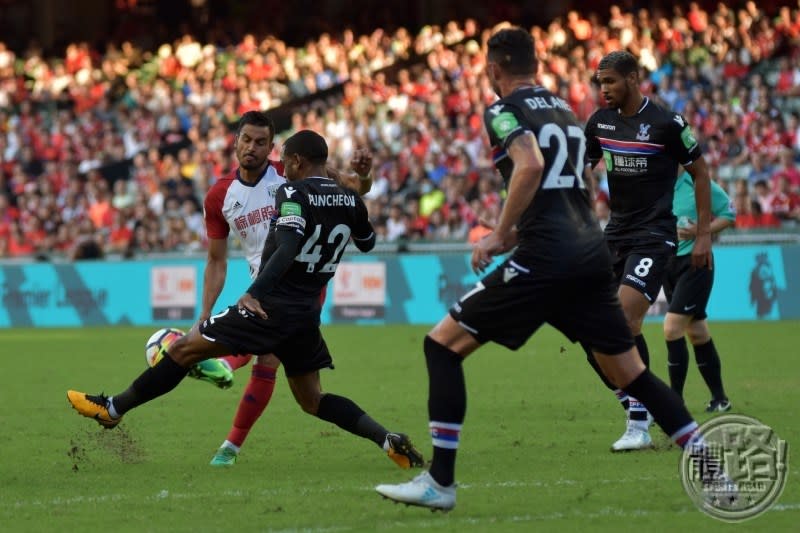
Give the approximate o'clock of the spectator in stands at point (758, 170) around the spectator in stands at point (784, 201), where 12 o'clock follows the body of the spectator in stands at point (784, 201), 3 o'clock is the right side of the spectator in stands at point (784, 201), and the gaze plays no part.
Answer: the spectator in stands at point (758, 170) is roughly at 5 o'clock from the spectator in stands at point (784, 201).

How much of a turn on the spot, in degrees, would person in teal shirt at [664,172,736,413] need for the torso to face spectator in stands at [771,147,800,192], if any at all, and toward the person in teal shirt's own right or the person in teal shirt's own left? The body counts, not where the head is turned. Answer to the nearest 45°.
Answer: approximately 180°

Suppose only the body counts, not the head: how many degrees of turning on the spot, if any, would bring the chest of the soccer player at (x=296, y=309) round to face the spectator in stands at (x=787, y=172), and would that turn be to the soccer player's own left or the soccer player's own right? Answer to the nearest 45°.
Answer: approximately 90° to the soccer player's own right

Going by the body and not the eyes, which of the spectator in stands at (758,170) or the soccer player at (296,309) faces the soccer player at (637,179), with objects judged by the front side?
the spectator in stands

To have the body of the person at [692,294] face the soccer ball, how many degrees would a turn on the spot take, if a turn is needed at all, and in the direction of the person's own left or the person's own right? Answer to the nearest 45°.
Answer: approximately 45° to the person's own right

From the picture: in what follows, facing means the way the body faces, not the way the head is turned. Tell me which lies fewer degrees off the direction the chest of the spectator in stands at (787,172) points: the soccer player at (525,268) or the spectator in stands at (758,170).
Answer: the soccer player

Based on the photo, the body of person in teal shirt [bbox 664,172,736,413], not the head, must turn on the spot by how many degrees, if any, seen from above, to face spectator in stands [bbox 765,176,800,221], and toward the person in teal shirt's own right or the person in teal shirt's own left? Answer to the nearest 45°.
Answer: approximately 180°
